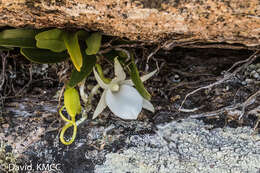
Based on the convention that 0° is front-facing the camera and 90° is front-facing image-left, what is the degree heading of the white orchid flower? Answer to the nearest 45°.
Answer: approximately 0°
